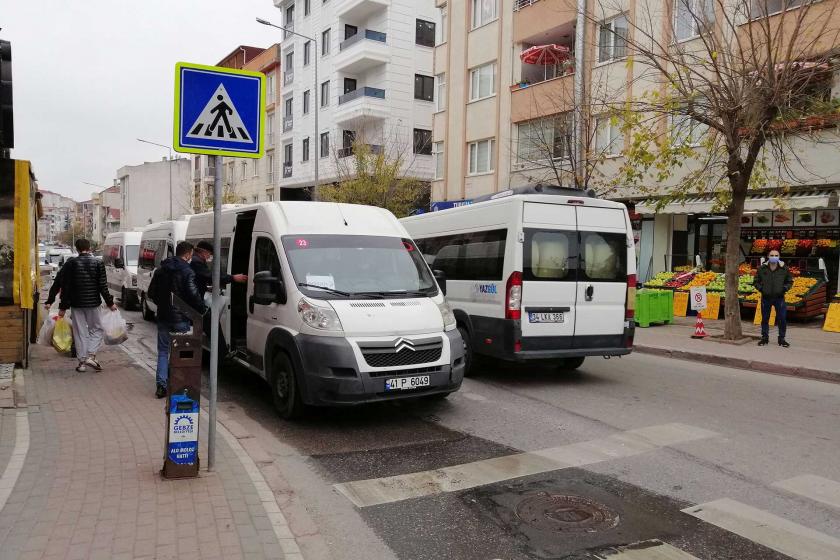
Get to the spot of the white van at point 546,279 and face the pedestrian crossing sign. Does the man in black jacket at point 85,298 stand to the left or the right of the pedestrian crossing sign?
right

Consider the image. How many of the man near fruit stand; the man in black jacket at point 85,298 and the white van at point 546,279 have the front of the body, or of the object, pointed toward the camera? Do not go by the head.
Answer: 1

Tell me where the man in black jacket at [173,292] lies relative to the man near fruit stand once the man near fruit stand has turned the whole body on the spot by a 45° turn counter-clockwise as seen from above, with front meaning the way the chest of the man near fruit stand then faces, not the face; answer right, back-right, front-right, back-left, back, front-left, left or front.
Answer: right

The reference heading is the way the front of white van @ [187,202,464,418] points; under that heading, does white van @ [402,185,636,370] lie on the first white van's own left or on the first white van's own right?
on the first white van's own left

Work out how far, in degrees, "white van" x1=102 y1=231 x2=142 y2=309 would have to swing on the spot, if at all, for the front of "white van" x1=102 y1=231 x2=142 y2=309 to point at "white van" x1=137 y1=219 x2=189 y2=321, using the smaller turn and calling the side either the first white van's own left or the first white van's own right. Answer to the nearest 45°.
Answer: approximately 45° to the first white van's own right

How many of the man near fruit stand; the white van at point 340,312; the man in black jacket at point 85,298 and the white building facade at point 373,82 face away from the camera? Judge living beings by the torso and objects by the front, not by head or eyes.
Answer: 1

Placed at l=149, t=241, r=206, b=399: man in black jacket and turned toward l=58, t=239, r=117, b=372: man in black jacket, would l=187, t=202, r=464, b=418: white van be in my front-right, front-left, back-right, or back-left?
back-right

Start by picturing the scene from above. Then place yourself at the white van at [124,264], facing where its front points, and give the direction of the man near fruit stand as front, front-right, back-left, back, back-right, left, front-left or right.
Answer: front

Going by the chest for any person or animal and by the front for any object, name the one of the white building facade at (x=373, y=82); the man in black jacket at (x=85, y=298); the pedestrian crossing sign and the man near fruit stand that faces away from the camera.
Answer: the man in black jacket

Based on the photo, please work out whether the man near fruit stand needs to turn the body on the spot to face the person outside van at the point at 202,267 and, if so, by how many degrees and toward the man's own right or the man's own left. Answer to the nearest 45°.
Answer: approximately 45° to the man's own right

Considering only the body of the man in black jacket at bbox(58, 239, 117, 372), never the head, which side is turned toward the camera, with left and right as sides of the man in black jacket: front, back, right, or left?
back

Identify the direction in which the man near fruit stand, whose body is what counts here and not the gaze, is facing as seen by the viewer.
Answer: toward the camera

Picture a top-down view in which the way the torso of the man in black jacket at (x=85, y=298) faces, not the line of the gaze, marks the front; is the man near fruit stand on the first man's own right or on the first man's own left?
on the first man's own right

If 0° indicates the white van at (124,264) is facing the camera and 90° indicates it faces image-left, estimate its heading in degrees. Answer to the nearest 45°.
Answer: approximately 315°

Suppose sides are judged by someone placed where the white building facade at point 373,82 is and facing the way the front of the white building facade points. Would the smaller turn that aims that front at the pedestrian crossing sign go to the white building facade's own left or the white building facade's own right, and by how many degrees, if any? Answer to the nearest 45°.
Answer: approximately 45° to the white building facade's own left

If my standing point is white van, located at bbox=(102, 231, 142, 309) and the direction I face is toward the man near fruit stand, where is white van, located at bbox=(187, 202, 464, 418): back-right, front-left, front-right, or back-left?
front-right

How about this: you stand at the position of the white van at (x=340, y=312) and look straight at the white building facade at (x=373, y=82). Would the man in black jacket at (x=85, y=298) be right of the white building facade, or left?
left
